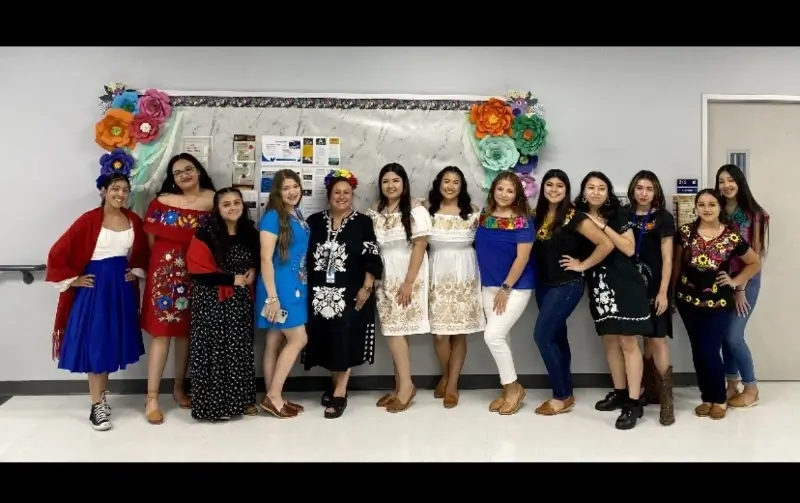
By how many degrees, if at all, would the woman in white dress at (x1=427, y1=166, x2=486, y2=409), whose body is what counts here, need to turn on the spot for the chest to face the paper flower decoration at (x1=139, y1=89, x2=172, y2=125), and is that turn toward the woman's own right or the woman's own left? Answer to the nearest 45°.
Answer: approximately 90° to the woman's own right

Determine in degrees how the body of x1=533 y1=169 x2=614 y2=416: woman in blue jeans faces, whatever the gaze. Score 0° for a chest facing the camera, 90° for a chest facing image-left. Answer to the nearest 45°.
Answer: approximately 45°

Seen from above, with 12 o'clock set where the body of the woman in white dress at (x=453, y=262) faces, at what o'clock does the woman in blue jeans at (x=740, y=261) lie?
The woman in blue jeans is roughly at 9 o'clock from the woman in white dress.

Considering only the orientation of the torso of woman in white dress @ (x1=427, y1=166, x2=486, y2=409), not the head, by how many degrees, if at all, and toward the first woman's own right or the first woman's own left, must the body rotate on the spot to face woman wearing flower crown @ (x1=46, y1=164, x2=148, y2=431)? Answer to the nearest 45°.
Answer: approximately 90° to the first woman's own right

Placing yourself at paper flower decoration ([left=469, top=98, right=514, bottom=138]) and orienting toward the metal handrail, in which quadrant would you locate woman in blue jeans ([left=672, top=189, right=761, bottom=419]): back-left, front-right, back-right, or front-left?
back-left

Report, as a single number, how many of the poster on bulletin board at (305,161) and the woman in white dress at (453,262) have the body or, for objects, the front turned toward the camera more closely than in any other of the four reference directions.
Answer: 2

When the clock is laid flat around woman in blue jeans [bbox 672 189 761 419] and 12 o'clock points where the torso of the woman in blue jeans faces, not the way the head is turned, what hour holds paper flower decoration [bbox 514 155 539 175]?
The paper flower decoration is roughly at 3 o'clock from the woman in blue jeans.
